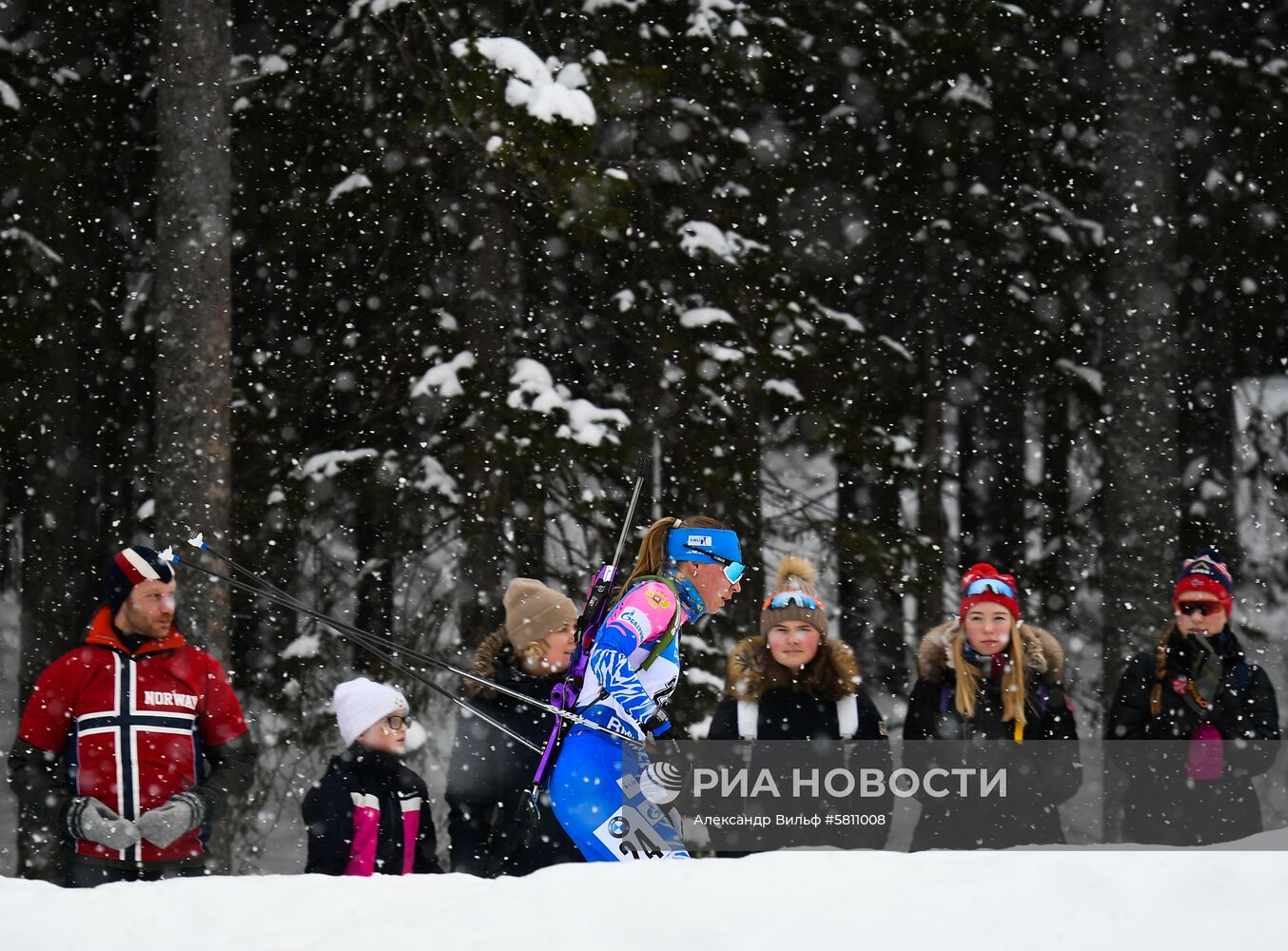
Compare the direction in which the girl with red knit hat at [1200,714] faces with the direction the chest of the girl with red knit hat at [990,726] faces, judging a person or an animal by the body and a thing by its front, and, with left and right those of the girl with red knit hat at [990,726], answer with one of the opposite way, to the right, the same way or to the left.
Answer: the same way

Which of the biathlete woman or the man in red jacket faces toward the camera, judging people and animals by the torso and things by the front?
the man in red jacket

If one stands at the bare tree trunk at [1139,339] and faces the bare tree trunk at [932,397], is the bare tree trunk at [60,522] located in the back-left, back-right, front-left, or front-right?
front-left

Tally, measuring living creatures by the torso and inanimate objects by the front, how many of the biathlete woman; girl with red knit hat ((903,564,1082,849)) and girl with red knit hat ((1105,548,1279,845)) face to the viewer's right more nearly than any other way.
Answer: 1

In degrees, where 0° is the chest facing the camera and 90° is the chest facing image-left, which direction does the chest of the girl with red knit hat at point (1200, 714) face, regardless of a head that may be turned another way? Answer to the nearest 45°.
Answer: approximately 0°

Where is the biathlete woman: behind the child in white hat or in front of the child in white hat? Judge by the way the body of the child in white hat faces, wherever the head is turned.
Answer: in front

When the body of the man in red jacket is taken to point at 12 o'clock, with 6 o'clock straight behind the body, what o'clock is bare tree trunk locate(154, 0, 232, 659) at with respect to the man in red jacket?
The bare tree trunk is roughly at 6 o'clock from the man in red jacket.

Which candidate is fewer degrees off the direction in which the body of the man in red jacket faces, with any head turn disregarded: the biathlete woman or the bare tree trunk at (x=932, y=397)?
the biathlete woman

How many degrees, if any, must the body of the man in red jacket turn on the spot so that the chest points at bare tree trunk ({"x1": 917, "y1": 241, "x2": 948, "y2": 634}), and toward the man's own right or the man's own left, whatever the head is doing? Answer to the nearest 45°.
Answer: approximately 135° to the man's own left

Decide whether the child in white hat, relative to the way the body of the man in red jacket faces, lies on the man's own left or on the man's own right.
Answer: on the man's own left

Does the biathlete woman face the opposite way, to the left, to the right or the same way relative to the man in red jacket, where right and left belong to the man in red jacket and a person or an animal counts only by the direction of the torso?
to the left

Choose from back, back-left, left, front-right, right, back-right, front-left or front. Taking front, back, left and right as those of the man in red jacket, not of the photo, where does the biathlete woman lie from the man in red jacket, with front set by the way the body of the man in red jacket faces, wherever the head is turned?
front-left

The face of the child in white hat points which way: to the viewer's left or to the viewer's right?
to the viewer's right

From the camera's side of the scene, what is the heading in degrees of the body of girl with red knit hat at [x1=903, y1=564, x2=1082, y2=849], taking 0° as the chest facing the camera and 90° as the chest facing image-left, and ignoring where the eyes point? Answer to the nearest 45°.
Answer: approximately 0°

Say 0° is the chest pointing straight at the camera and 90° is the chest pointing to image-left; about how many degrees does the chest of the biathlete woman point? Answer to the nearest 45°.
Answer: approximately 270°

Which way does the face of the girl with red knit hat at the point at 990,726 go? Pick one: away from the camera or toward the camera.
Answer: toward the camera

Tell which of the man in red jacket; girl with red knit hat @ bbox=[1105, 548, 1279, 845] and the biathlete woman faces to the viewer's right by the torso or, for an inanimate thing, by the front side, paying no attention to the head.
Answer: the biathlete woman

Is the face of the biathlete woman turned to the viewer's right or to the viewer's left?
to the viewer's right

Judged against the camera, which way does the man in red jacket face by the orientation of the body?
toward the camera
